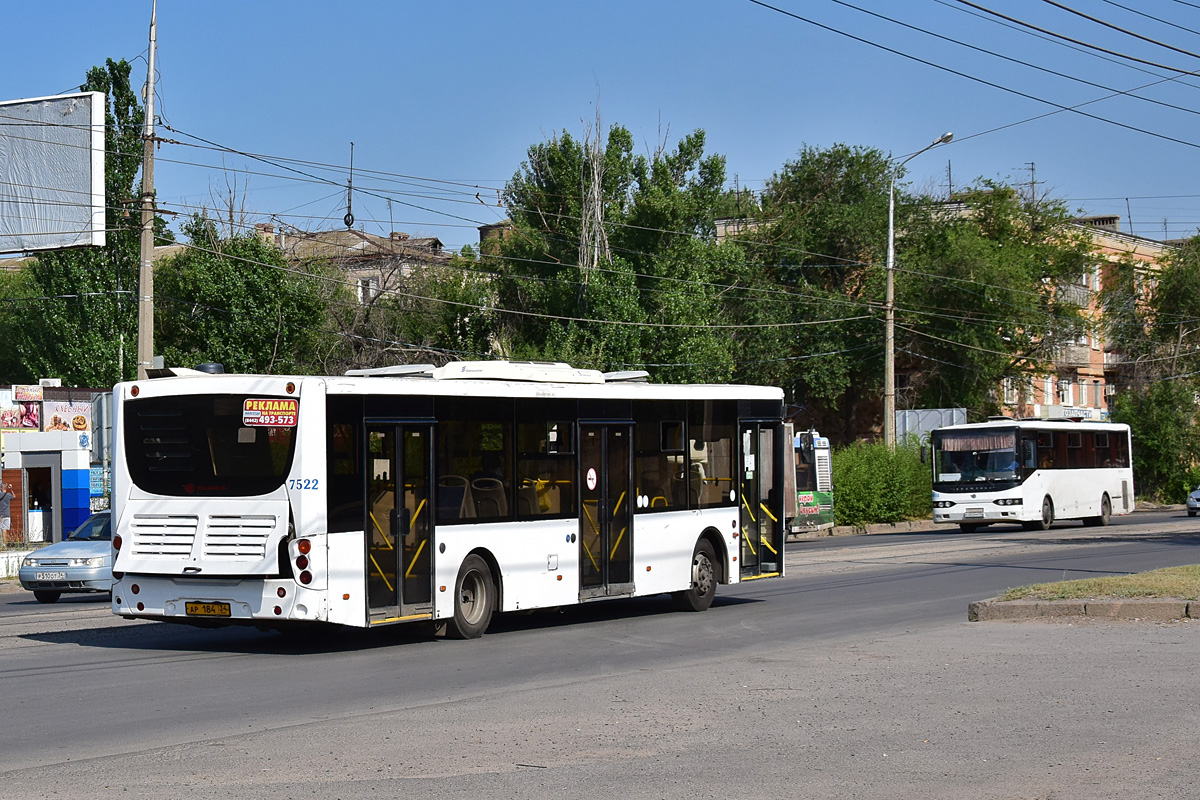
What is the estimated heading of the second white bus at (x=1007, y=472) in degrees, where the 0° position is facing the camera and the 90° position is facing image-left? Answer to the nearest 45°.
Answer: approximately 45°

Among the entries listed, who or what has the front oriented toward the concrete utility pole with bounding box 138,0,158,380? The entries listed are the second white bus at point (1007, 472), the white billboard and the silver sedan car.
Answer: the second white bus

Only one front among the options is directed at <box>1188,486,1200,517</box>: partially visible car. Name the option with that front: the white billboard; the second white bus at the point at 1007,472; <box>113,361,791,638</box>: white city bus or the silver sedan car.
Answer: the white city bus

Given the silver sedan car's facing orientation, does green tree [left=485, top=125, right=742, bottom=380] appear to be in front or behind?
behind

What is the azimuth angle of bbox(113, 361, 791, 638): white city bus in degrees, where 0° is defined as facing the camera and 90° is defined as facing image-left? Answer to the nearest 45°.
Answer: approximately 225°

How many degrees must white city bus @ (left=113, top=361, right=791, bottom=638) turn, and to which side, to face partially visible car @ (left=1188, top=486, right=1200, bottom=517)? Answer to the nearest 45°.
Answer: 0° — it already faces it

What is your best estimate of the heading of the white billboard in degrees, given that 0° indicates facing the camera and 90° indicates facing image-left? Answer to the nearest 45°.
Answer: approximately 45°
